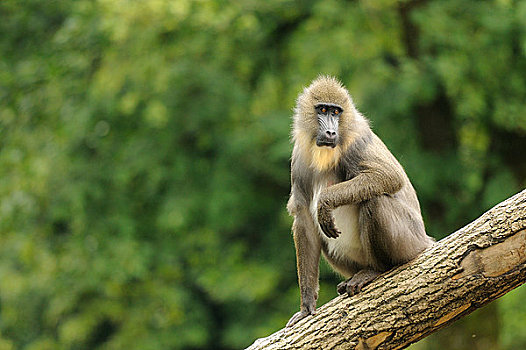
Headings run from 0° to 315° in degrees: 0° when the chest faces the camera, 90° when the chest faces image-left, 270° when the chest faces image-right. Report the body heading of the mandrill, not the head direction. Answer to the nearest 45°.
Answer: approximately 45°
